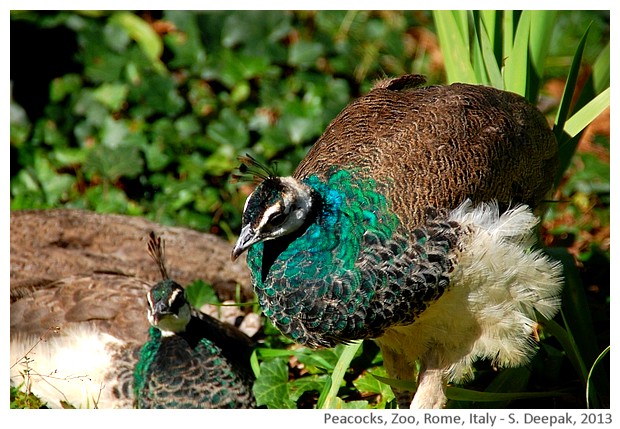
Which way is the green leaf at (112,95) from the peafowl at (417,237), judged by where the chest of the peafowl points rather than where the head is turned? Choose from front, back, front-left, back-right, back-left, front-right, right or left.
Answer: right

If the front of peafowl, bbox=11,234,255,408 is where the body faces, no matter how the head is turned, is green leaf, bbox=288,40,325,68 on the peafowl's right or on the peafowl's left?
on the peafowl's left

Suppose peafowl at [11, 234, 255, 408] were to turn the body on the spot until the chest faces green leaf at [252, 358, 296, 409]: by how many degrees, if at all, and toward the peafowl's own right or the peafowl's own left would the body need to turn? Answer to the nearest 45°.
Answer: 0° — it already faces it

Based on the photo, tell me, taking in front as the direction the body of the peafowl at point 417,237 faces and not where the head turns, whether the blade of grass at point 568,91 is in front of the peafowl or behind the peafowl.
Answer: behind

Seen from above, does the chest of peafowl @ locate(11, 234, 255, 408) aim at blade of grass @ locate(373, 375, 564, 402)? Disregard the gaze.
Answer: yes

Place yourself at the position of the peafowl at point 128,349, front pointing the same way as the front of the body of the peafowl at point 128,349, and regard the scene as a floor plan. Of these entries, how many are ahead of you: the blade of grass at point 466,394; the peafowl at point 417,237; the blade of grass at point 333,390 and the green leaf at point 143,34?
3

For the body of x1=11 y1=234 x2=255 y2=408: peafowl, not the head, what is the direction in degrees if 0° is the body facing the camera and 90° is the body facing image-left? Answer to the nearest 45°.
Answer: approximately 315°

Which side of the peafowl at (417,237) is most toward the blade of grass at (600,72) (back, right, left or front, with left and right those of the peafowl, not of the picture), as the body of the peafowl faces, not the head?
back

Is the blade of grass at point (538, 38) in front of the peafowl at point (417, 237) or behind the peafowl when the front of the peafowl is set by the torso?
behind

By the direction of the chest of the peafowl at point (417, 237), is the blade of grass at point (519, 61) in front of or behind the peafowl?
behind

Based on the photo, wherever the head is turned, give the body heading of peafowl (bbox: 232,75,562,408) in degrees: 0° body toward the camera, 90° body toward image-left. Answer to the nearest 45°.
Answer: approximately 45°

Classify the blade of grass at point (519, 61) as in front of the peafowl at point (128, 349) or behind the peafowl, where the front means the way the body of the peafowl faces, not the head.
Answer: in front

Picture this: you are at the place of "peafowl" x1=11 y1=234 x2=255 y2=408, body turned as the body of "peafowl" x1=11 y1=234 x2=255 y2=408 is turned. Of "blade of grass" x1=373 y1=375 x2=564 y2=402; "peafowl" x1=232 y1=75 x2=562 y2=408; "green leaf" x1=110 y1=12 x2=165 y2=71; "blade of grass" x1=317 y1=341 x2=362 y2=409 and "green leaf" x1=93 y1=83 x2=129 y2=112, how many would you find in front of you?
3

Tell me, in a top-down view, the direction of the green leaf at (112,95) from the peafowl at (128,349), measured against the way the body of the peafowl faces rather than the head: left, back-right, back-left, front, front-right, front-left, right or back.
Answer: back-left

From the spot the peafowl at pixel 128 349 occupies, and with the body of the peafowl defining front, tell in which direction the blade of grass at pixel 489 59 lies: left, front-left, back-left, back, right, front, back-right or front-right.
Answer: front-left

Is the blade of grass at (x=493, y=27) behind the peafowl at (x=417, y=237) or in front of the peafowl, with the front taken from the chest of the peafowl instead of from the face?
behind

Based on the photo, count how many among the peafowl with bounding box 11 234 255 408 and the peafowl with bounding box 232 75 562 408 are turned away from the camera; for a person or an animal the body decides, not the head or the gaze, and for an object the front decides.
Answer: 0
